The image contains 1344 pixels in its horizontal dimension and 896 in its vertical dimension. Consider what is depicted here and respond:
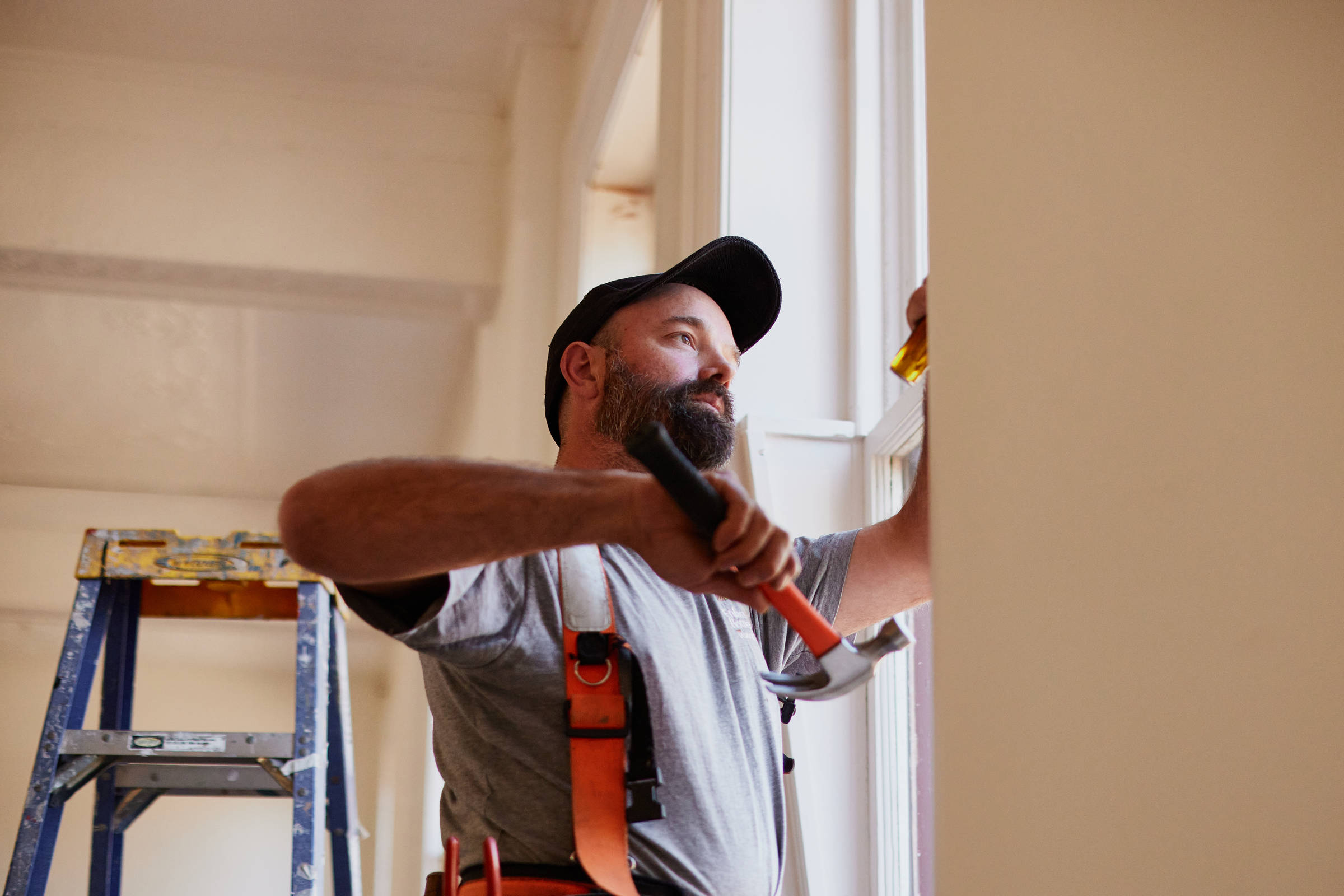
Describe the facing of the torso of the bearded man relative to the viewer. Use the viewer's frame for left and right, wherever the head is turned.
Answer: facing the viewer and to the right of the viewer

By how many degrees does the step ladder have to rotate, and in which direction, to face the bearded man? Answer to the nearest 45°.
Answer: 0° — it already faces them

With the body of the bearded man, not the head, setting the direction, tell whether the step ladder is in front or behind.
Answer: behind

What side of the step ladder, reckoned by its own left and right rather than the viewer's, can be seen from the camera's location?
front

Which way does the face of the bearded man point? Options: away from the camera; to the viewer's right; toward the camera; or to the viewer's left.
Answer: to the viewer's right

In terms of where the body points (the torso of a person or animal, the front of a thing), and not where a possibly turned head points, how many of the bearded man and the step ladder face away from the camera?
0
